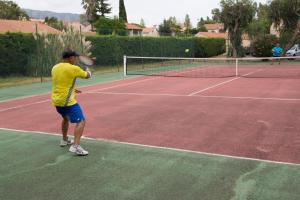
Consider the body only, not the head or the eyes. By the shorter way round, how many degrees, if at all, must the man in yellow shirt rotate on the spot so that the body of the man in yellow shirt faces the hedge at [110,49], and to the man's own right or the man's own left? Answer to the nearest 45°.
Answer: approximately 45° to the man's own left

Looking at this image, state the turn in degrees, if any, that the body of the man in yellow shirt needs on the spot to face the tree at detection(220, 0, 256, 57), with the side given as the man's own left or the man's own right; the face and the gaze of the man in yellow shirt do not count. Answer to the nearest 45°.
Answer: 0° — they already face it

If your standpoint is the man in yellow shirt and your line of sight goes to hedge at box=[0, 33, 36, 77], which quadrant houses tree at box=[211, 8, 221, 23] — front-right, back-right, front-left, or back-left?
front-right

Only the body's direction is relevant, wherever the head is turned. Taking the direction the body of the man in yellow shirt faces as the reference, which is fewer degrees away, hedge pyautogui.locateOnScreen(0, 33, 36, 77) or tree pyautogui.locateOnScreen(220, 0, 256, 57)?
the tree

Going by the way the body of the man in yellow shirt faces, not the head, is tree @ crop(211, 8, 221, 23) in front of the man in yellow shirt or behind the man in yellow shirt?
in front

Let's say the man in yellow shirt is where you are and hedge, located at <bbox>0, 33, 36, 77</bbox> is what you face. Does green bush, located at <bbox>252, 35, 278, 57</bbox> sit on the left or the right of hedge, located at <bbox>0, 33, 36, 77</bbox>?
right

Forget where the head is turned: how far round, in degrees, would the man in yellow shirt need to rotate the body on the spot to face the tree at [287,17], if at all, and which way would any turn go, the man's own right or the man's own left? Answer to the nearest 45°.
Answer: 0° — they already face it

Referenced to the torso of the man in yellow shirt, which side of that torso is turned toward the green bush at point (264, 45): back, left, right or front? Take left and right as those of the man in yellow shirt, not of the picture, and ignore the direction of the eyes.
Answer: front

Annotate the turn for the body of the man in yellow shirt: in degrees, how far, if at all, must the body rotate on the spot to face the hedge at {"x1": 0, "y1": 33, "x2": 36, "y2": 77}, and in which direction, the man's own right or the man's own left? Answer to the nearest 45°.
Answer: approximately 45° to the man's own left

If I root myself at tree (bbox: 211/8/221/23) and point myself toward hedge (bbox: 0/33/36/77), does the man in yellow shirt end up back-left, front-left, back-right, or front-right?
front-left

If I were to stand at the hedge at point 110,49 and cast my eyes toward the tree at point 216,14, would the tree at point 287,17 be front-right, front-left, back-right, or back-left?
front-right

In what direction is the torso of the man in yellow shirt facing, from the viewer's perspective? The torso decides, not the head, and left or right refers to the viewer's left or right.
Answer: facing away from the viewer and to the right of the viewer

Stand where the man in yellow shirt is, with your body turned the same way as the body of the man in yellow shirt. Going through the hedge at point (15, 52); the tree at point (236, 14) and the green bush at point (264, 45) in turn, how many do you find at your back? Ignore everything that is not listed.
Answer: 0
